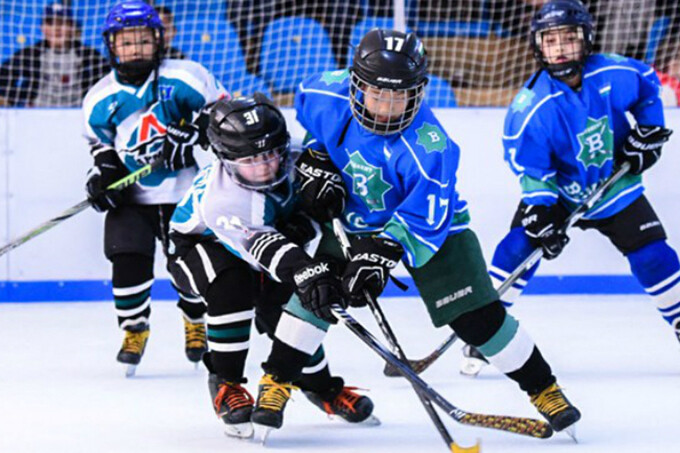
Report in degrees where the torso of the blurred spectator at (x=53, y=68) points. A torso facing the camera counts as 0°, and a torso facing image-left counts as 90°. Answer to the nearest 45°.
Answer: approximately 0°

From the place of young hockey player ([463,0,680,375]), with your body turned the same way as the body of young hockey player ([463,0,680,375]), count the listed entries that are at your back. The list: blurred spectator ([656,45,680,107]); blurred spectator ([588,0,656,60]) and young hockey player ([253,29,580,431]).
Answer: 2

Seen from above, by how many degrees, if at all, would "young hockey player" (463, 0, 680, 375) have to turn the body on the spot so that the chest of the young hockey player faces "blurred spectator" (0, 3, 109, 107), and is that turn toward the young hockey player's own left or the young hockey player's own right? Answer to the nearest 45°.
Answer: approximately 135° to the young hockey player's own right

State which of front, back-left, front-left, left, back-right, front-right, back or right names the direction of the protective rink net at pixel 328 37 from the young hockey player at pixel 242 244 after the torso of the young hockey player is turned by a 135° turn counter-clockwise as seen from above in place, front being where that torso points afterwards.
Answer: front

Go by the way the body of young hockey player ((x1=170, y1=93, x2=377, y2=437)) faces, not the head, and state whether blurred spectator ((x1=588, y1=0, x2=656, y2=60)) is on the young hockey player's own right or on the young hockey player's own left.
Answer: on the young hockey player's own left

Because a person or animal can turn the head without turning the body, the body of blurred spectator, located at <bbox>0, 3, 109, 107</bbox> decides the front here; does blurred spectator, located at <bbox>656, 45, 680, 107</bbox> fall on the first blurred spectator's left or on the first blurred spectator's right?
on the first blurred spectator's left
